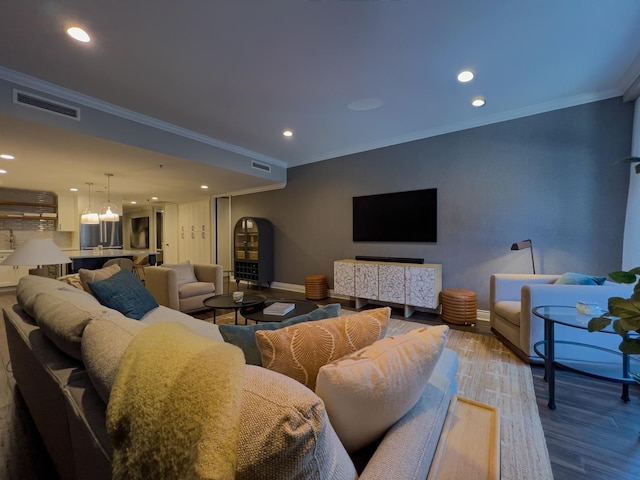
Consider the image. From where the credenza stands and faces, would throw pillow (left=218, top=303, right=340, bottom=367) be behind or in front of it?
in front

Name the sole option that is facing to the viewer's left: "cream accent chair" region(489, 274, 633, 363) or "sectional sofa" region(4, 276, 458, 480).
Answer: the cream accent chair

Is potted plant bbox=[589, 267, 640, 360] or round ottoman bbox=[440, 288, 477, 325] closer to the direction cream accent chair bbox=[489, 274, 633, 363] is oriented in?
the round ottoman

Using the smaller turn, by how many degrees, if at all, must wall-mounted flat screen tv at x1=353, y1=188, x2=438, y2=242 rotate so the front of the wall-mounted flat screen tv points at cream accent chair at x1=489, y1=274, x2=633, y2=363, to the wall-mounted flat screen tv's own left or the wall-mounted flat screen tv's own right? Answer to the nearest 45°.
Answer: approximately 90° to the wall-mounted flat screen tv's own left

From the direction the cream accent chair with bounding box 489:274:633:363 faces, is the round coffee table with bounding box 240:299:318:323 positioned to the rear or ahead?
ahead

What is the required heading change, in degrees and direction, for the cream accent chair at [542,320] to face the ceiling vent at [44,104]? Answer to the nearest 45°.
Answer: approximately 45° to its left

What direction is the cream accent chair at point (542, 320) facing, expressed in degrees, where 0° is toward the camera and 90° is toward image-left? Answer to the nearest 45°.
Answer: approximately 90°

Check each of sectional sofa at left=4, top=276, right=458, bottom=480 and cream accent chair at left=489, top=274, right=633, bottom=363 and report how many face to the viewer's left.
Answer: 1

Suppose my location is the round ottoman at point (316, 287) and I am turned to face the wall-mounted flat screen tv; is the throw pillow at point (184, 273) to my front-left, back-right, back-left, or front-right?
back-right

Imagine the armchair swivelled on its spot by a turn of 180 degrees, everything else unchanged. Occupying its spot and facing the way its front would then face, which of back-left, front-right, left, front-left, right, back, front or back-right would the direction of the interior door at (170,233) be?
front-right

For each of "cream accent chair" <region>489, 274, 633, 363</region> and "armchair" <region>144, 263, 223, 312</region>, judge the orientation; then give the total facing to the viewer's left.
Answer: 1

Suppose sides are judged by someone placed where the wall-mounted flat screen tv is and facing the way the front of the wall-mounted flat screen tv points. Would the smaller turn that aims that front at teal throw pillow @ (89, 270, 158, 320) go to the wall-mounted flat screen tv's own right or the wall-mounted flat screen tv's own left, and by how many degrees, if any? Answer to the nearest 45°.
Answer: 0° — it already faces it

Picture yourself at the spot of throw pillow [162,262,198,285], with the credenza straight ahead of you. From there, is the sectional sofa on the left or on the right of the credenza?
right

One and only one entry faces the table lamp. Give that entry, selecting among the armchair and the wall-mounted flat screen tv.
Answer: the wall-mounted flat screen tv

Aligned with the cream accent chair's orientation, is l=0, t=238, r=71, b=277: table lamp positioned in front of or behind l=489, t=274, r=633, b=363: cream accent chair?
in front
